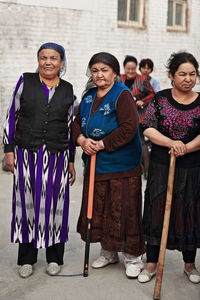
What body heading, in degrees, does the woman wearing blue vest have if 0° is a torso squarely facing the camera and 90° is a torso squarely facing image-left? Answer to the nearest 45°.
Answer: approximately 45°

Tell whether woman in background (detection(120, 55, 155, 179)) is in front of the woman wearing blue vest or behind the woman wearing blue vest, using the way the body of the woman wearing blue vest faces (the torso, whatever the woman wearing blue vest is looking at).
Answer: behind

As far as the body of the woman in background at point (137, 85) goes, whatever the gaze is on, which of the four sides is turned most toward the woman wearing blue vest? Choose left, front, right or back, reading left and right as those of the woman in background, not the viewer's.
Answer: front

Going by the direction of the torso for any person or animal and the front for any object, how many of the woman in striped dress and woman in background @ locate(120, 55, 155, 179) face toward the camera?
2

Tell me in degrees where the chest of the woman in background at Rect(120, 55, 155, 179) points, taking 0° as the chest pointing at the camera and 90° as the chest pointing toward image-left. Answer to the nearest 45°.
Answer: approximately 0°
